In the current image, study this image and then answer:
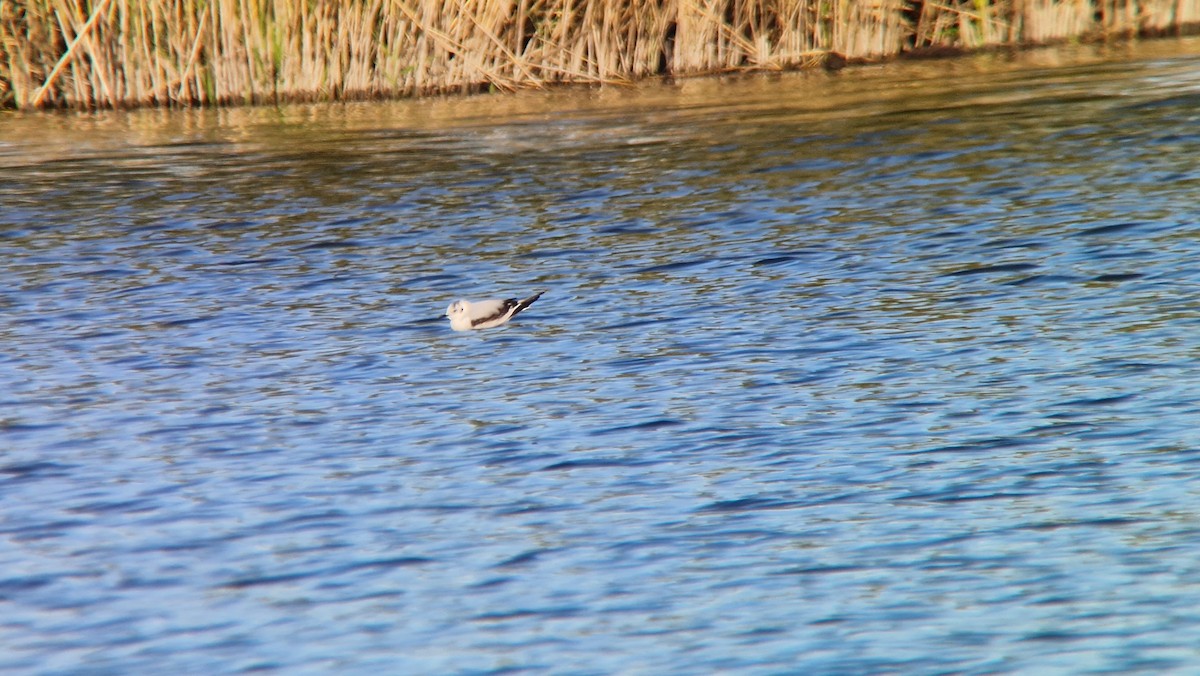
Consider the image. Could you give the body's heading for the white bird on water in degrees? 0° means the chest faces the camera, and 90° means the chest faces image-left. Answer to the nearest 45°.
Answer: approximately 90°
